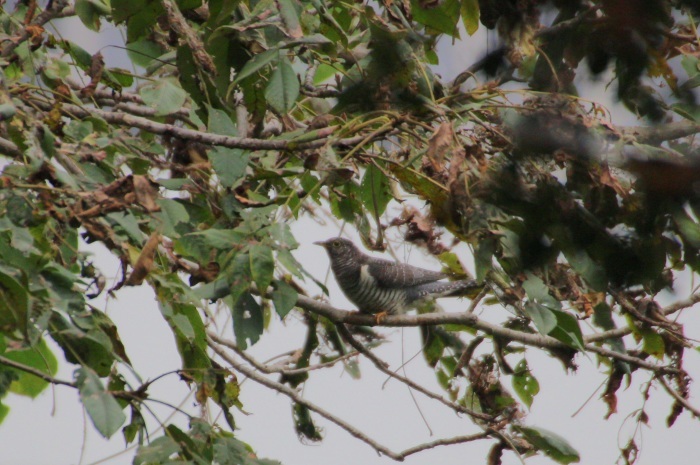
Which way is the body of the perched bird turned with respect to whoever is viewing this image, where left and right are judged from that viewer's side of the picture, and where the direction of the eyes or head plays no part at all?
facing to the left of the viewer
